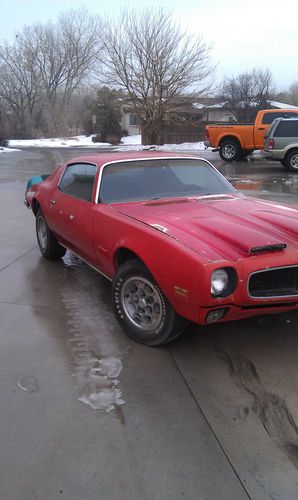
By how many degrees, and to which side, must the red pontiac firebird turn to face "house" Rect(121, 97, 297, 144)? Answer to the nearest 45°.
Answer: approximately 135° to its left

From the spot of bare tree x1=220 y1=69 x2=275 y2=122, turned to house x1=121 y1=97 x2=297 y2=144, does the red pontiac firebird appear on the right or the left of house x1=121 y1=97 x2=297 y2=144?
left

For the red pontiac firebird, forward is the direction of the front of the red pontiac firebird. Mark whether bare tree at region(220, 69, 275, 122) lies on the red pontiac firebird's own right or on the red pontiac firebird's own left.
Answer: on the red pontiac firebird's own left

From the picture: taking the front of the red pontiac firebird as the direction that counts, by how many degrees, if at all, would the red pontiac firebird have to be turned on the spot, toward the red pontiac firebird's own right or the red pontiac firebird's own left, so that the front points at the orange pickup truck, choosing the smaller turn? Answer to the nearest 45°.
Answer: approximately 135° to the red pontiac firebird's own left

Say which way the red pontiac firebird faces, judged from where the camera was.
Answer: facing the viewer and to the right of the viewer
